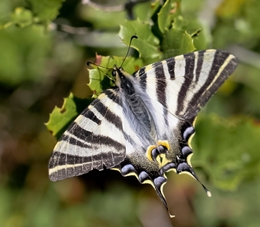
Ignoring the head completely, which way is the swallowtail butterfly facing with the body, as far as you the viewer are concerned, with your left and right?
facing away from the viewer and to the left of the viewer

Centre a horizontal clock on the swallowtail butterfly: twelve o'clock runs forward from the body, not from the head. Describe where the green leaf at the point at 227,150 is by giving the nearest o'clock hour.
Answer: The green leaf is roughly at 3 o'clock from the swallowtail butterfly.

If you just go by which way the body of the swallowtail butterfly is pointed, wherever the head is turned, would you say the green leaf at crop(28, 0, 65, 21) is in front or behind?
in front

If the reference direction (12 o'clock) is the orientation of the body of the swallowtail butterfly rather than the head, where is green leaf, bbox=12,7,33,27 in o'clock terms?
The green leaf is roughly at 11 o'clock from the swallowtail butterfly.

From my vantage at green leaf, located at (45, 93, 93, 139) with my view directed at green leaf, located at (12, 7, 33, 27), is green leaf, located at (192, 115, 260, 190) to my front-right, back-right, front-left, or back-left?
back-right
